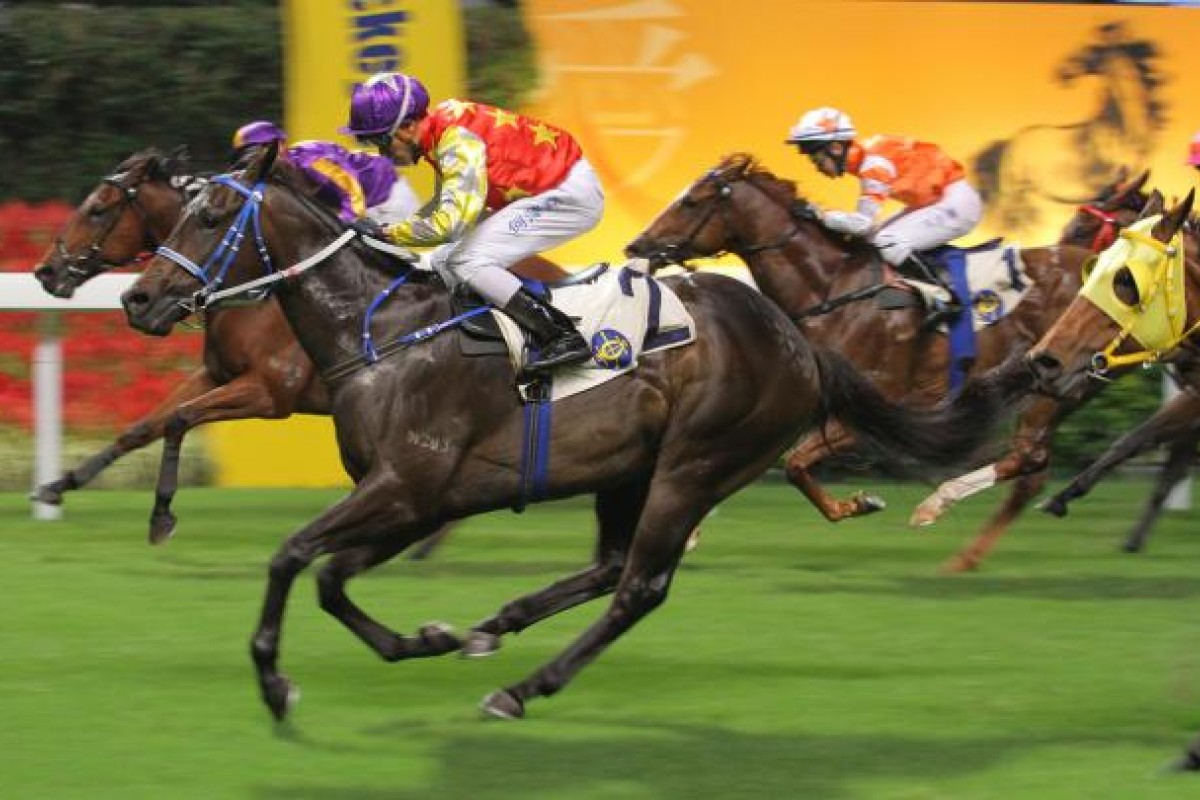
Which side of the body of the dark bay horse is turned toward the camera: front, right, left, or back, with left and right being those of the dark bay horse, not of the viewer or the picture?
left

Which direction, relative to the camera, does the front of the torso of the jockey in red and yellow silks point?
to the viewer's left

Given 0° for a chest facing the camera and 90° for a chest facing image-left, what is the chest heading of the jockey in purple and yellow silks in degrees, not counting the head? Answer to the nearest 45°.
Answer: approximately 90°

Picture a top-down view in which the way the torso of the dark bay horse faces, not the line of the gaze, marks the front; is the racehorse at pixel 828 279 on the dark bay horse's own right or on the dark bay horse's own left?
on the dark bay horse's own right

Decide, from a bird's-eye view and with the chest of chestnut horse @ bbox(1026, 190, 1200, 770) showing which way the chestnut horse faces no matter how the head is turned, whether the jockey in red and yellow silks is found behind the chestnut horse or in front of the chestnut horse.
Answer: in front

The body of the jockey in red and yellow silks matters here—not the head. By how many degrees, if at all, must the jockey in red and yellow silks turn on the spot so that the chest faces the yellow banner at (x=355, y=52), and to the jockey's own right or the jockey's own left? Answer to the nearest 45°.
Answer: approximately 90° to the jockey's own right

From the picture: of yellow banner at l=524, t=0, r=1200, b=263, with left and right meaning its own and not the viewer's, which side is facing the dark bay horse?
front

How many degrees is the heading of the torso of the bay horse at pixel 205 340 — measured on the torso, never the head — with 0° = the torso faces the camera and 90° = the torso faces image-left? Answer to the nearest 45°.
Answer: approximately 90°

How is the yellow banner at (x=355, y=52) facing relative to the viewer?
toward the camera

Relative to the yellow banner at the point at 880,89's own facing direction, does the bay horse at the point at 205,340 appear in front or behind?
in front

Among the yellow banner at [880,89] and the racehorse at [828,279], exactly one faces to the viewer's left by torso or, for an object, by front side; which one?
the racehorse

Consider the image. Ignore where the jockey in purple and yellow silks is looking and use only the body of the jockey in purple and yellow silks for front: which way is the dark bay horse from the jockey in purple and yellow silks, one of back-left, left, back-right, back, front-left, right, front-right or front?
left
